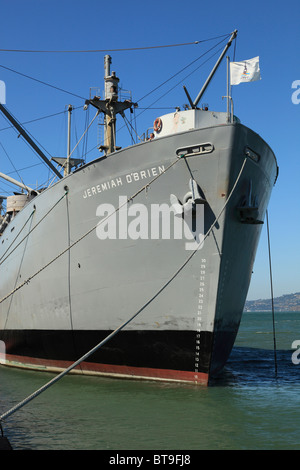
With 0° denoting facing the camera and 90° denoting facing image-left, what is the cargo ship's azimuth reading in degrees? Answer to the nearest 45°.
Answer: approximately 315°
